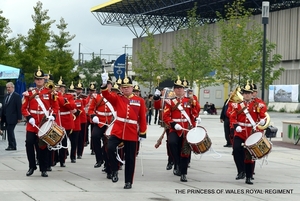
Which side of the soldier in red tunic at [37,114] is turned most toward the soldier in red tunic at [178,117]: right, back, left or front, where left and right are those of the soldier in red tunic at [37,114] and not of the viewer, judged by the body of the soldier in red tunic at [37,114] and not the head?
left

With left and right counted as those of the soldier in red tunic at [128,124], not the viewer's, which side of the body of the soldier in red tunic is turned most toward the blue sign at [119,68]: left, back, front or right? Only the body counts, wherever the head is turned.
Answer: back

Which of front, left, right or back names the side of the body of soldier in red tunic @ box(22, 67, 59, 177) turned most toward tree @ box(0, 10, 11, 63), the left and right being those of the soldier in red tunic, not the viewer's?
back

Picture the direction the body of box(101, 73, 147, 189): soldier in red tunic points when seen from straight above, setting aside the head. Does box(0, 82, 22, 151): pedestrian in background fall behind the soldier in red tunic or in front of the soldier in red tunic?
behind

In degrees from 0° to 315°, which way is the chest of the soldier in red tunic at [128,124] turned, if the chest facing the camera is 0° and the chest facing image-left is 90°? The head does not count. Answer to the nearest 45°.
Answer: approximately 0°

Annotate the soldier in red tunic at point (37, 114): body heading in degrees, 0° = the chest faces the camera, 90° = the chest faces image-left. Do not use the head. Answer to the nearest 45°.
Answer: approximately 0°

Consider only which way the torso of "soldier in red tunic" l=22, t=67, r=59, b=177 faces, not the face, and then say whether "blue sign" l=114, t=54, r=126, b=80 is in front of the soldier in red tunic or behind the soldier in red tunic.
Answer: behind

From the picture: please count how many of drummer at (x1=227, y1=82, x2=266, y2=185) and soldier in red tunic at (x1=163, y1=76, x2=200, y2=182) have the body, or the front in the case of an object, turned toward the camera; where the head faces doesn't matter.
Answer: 2

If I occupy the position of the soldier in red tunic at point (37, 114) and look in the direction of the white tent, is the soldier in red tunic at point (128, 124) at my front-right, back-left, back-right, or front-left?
back-right

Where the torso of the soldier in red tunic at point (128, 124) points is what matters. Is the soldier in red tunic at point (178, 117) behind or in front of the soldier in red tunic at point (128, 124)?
behind

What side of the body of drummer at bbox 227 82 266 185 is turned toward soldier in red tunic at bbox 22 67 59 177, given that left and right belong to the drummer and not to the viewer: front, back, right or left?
right
